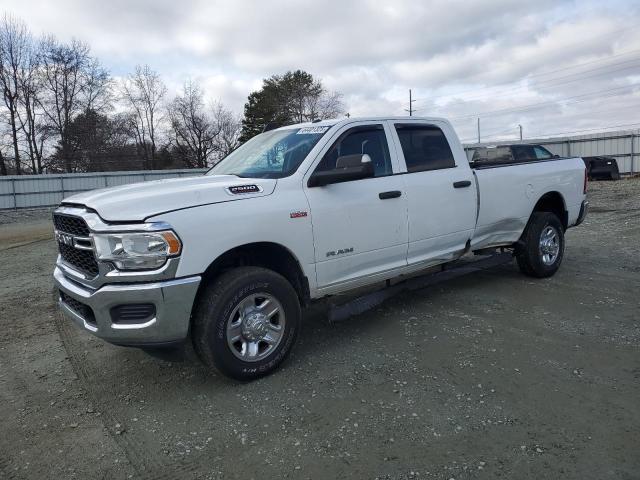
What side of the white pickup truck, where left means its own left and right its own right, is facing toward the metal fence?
right

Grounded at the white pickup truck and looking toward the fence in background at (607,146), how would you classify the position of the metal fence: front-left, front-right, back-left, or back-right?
front-left

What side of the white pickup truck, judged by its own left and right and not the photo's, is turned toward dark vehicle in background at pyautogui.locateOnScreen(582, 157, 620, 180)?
back

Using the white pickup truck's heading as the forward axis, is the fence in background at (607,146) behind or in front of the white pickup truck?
behind

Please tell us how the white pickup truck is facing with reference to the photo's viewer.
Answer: facing the viewer and to the left of the viewer
